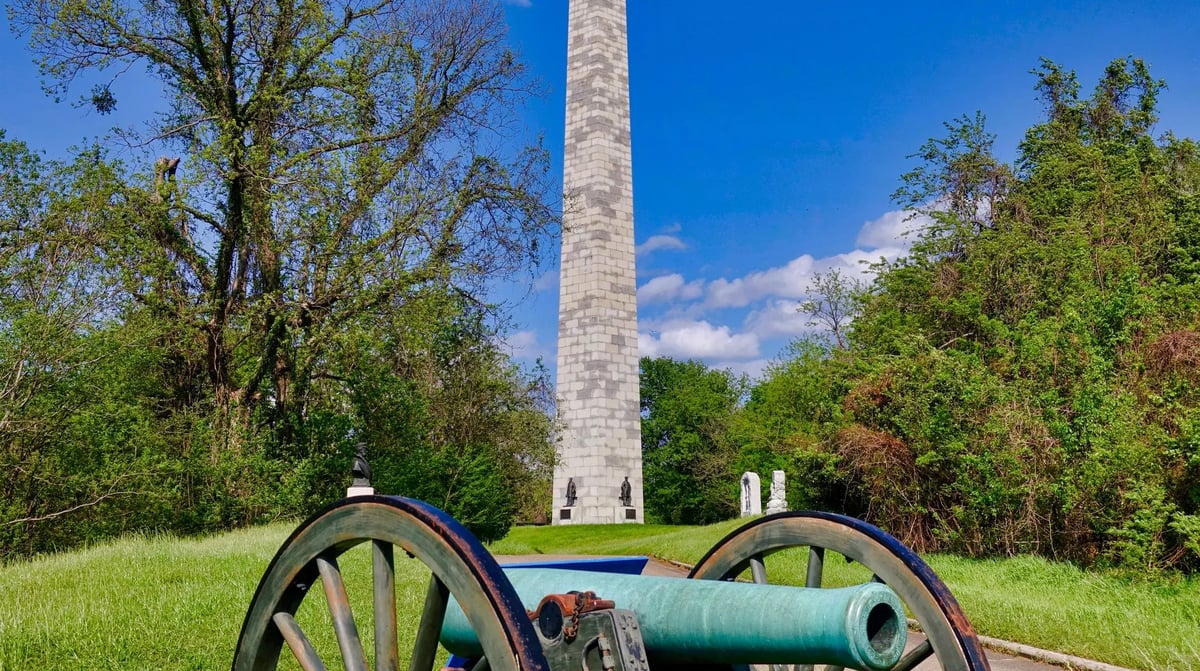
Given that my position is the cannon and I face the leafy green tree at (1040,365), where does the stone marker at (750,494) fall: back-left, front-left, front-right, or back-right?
front-left

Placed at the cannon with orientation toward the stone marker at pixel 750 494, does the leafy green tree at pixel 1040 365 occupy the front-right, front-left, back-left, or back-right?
front-right

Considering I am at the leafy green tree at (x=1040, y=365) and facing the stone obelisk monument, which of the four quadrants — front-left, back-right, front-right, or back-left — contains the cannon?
back-left

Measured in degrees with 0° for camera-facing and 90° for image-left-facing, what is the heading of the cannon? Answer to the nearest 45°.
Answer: approximately 315°

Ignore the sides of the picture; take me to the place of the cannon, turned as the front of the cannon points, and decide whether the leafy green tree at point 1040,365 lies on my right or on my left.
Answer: on my left

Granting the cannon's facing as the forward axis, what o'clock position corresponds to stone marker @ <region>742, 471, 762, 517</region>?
The stone marker is roughly at 8 o'clock from the cannon.

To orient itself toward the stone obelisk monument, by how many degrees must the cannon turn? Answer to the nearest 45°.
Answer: approximately 135° to its left

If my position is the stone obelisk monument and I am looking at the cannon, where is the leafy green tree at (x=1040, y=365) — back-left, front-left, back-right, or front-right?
front-left

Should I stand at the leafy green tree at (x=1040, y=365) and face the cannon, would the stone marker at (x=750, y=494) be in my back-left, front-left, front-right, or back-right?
back-right
